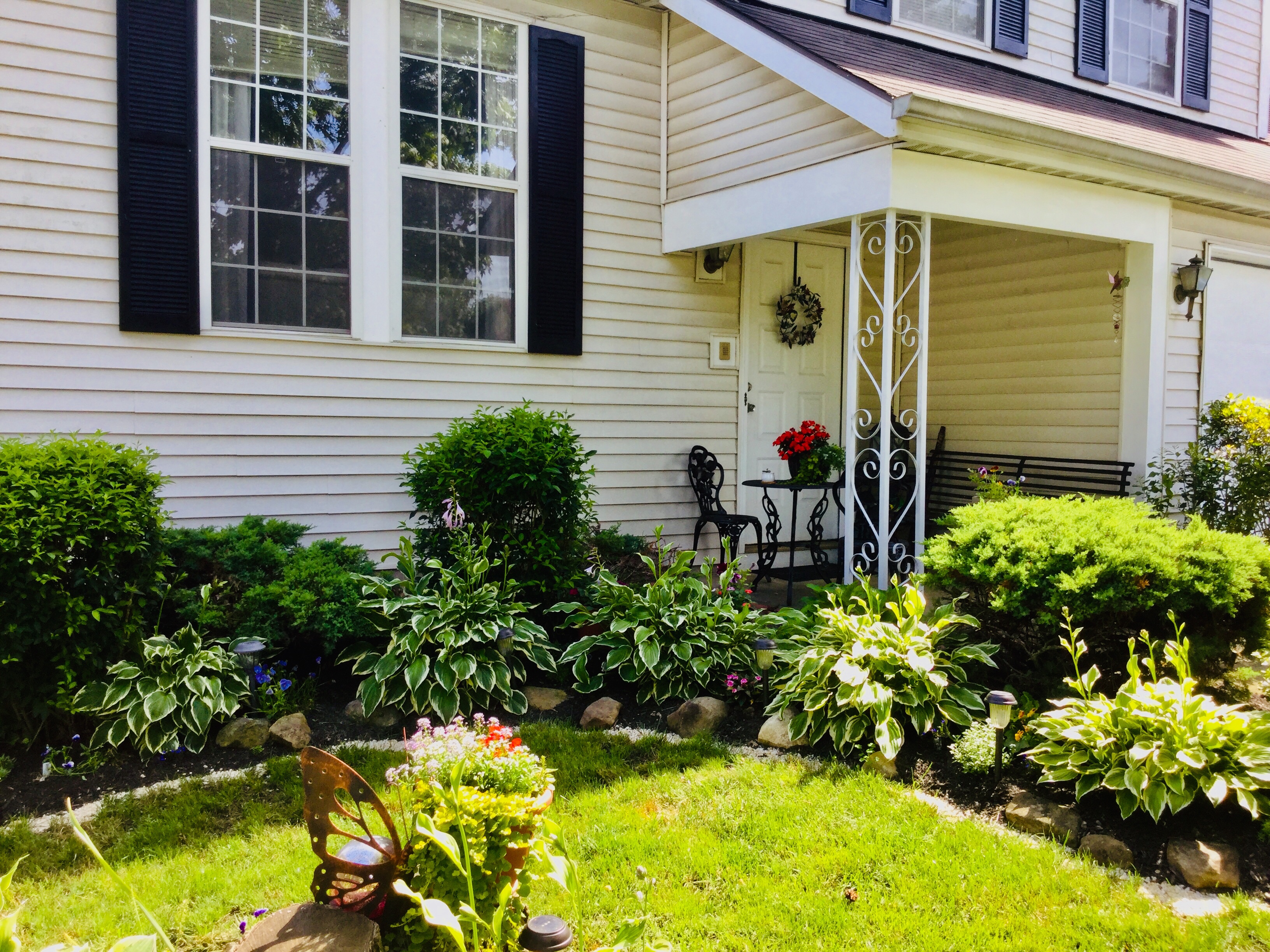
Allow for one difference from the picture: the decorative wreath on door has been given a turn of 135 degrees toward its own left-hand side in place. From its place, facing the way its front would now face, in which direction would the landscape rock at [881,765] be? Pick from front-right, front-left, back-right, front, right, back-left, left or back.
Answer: back-right

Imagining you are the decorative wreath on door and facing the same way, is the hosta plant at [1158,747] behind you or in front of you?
in front

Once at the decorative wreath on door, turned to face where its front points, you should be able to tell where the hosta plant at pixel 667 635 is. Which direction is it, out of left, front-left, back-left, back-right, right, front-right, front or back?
front

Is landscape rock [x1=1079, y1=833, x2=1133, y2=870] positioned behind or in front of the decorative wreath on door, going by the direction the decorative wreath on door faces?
in front

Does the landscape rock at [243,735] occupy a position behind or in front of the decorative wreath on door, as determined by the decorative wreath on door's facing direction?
in front

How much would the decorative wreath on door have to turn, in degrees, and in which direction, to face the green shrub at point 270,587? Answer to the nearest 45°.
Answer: approximately 45° to its right

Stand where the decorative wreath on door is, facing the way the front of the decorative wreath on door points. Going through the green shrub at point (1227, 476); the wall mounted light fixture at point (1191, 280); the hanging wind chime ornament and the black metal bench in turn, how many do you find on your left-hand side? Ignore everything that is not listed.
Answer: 4

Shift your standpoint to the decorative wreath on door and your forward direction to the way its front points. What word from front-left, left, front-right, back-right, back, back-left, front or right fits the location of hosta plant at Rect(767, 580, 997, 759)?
front

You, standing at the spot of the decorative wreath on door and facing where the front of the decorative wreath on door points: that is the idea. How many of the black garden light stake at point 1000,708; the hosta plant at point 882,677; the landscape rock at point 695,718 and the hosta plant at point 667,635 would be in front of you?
4

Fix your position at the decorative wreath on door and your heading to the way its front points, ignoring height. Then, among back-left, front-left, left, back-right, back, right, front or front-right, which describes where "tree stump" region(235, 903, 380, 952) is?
front

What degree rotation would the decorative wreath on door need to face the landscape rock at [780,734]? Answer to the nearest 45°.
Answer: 0° — it already faces it

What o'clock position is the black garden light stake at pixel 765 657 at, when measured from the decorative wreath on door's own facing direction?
The black garden light stake is roughly at 12 o'clock from the decorative wreath on door.

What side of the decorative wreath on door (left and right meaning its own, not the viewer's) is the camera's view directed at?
front

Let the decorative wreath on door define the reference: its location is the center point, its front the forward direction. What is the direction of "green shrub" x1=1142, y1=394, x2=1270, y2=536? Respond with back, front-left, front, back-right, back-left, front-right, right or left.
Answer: left

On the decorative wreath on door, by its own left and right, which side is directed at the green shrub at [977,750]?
front
